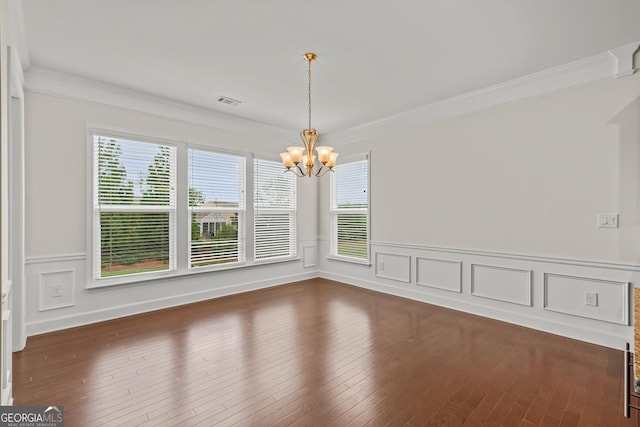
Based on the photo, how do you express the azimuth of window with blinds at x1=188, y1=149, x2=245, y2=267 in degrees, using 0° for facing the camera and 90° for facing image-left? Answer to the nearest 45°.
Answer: approximately 315°
